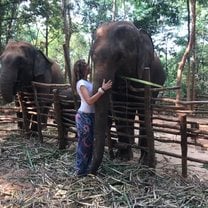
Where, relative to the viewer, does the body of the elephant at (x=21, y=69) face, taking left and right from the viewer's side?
facing the viewer and to the left of the viewer

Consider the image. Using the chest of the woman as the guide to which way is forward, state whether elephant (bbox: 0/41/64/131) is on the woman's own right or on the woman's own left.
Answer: on the woman's own left

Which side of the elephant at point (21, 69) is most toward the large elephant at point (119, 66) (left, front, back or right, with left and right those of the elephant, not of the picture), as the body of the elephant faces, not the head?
left

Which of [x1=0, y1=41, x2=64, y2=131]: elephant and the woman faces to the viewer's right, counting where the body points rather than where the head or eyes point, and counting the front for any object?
the woman

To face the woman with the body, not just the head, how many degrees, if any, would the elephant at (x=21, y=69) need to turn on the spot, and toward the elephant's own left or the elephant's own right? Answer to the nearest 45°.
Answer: approximately 45° to the elephant's own left

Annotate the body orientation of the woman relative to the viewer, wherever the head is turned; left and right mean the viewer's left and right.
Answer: facing to the right of the viewer

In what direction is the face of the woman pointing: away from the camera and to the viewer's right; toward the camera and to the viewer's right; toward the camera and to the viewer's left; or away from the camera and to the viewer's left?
away from the camera and to the viewer's right

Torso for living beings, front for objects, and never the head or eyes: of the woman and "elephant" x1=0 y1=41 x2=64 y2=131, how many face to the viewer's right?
1

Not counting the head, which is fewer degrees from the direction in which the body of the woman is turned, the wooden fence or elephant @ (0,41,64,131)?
the wooden fence
